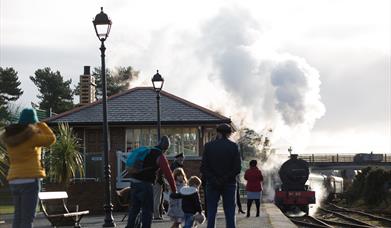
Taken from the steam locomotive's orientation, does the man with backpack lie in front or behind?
in front

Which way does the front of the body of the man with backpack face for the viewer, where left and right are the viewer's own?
facing away from the viewer and to the right of the viewer

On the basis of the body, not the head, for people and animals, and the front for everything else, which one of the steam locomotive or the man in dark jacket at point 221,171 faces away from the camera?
the man in dark jacket

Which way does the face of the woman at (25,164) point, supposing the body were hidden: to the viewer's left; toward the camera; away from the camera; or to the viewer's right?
away from the camera

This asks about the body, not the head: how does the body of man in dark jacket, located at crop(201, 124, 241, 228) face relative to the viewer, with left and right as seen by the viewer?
facing away from the viewer

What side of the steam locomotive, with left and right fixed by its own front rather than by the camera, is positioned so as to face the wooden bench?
front
